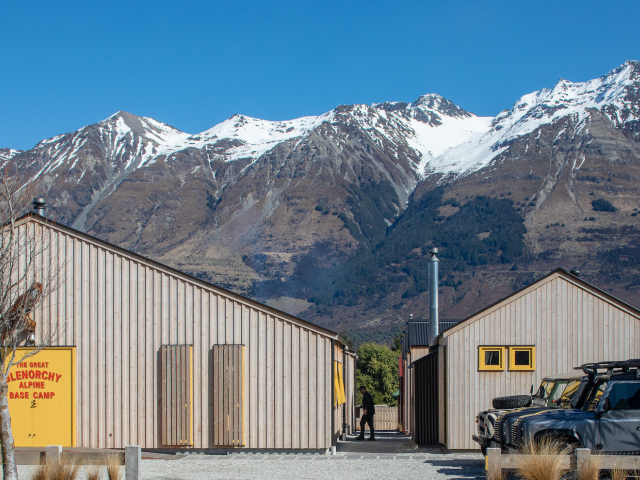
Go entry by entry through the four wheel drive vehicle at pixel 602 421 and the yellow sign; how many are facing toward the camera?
1

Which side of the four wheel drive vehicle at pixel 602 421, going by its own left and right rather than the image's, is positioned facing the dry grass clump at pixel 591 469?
left

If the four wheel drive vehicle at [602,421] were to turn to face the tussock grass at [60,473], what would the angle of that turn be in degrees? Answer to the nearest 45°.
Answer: approximately 45° to its left

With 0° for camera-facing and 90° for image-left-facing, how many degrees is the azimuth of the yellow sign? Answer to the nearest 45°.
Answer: approximately 0°

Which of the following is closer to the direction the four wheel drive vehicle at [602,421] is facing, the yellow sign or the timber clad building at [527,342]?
the yellow sign

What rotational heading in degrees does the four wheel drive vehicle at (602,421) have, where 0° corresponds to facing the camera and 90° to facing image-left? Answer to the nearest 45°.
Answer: approximately 90°

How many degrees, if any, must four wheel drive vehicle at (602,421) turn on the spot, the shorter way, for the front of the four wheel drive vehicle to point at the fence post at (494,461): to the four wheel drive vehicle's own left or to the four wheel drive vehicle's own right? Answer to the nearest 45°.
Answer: approximately 45° to the four wheel drive vehicle's own left

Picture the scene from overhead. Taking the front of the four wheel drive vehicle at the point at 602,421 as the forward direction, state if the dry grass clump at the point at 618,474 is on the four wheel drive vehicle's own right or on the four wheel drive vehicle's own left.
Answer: on the four wheel drive vehicle's own left
